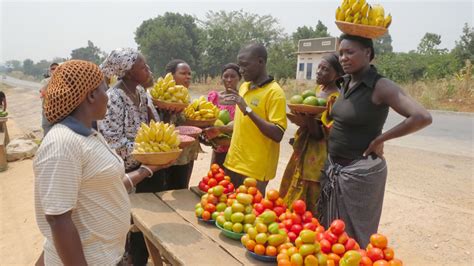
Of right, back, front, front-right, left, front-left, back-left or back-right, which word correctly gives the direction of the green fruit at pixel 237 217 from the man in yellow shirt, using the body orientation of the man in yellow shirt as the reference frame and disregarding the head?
front-left

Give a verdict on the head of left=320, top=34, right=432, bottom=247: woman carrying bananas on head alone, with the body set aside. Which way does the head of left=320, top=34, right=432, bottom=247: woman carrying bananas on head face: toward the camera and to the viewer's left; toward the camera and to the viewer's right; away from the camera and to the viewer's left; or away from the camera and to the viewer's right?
toward the camera and to the viewer's left

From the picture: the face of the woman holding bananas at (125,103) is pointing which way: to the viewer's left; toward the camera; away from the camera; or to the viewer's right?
to the viewer's right

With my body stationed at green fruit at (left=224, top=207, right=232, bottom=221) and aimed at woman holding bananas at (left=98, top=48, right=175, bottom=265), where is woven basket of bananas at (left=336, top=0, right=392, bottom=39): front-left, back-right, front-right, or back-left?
back-right

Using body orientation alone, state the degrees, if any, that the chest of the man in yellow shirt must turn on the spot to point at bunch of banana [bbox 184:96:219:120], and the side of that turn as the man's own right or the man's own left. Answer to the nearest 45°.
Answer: approximately 90° to the man's own right

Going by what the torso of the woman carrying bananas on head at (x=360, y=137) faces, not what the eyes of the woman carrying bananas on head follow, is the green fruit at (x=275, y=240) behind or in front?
in front

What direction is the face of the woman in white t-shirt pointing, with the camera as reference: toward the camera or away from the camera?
away from the camera

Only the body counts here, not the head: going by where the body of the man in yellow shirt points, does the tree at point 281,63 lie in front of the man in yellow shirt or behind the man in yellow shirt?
behind

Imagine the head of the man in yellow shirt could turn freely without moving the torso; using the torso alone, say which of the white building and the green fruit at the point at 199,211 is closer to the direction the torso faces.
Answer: the green fruit

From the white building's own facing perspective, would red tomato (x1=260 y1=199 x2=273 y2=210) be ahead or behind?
ahead

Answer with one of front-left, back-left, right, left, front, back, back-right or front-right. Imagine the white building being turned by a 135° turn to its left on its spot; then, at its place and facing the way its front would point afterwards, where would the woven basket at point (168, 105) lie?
back-right

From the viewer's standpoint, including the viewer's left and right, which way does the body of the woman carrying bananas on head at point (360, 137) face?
facing the viewer and to the left of the viewer

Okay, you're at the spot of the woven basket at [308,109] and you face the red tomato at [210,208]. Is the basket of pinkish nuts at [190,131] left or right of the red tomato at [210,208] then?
right

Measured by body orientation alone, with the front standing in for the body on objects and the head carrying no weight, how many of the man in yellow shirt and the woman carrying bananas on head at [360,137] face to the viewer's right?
0

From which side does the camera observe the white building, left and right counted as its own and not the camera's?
front

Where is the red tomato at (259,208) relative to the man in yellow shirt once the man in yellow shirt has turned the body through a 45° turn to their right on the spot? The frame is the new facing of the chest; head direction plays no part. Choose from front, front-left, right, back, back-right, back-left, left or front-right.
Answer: left

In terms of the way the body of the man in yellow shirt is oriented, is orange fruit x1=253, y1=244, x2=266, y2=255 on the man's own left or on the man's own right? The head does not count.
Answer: on the man's own left

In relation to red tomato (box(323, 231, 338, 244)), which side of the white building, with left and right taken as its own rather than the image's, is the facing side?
front
